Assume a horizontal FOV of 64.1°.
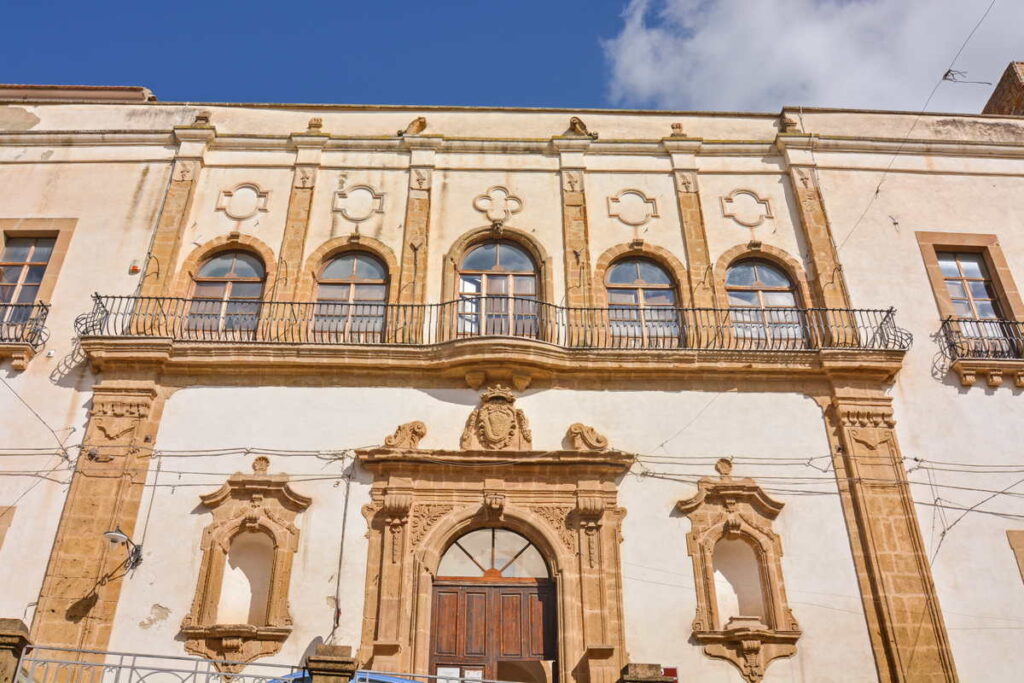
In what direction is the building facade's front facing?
toward the camera
